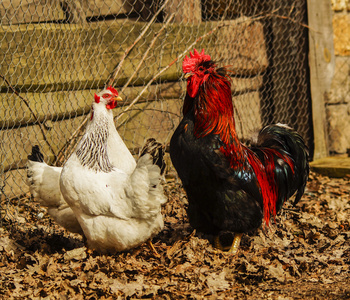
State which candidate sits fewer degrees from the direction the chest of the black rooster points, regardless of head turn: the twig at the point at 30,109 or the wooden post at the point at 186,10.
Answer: the twig

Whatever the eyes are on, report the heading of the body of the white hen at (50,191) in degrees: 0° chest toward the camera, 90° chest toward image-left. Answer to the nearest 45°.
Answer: approximately 270°

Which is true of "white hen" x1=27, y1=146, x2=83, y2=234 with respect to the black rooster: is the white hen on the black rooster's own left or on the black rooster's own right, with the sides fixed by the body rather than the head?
on the black rooster's own right

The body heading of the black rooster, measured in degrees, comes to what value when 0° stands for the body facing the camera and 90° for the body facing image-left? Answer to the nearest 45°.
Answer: approximately 45°

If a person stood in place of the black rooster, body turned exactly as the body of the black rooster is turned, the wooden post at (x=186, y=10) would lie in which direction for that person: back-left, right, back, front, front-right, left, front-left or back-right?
back-right

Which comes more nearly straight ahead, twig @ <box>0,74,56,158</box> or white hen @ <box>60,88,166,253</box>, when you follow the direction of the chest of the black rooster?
the white hen

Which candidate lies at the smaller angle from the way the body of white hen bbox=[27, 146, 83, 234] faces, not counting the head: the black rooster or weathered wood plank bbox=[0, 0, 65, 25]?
the black rooster

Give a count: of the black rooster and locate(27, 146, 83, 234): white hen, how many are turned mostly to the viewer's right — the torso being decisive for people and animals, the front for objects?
1

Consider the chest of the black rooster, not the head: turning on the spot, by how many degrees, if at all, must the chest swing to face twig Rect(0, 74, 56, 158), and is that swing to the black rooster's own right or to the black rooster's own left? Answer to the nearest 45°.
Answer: approximately 90° to the black rooster's own right

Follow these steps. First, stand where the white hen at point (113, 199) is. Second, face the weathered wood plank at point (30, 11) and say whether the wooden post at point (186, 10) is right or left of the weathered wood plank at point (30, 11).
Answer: right

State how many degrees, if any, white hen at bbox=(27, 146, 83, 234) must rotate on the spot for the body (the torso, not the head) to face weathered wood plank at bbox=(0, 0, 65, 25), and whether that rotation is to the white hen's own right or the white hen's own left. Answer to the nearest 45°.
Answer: approximately 90° to the white hen's own left
